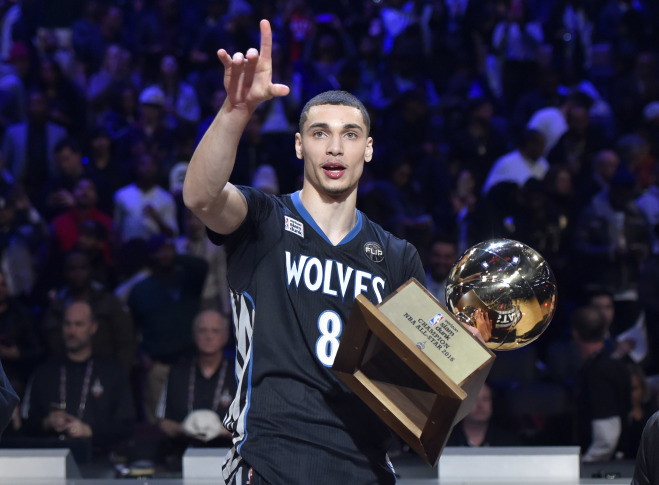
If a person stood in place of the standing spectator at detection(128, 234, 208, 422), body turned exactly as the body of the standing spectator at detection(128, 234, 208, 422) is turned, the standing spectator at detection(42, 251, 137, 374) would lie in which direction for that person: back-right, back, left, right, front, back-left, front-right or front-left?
right

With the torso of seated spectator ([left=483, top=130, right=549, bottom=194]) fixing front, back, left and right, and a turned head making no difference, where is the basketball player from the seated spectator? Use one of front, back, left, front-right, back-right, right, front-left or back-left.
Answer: front-right

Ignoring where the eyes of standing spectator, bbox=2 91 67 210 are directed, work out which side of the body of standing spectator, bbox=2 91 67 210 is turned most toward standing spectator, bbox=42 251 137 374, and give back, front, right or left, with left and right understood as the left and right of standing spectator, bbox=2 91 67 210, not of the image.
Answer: front

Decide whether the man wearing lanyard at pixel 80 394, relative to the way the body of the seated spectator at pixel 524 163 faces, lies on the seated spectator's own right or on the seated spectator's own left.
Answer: on the seated spectator's own right

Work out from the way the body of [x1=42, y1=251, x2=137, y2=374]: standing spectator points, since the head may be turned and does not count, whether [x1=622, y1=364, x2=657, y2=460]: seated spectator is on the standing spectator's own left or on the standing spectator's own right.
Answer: on the standing spectator's own left

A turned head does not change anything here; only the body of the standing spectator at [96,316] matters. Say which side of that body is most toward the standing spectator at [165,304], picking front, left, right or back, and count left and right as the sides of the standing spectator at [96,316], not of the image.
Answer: left

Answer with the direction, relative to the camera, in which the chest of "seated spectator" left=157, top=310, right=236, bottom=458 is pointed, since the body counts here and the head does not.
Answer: toward the camera

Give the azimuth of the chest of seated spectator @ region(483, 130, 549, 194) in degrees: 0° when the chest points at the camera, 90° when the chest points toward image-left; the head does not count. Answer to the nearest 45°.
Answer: approximately 315°

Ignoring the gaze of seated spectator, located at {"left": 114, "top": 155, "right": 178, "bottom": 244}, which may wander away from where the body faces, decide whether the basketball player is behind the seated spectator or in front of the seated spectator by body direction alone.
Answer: in front

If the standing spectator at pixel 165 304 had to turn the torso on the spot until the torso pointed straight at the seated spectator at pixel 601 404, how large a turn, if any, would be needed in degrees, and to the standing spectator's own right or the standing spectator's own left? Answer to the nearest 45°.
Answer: approximately 45° to the standing spectator's own left

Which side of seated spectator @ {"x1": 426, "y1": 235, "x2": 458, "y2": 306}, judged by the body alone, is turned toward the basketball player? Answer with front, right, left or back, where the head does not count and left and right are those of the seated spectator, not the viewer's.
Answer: front

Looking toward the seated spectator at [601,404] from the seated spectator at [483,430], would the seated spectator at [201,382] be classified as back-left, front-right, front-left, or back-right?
back-left

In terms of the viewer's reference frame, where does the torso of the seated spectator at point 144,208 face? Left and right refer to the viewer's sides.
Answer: facing the viewer

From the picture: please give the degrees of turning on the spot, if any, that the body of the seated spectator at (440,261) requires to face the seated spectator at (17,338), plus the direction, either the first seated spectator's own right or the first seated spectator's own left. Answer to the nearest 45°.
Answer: approximately 90° to the first seated spectator's own right

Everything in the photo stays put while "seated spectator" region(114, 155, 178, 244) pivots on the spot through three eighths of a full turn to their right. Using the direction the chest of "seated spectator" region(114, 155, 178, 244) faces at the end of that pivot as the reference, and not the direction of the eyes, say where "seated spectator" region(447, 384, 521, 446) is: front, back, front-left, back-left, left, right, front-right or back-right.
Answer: back
